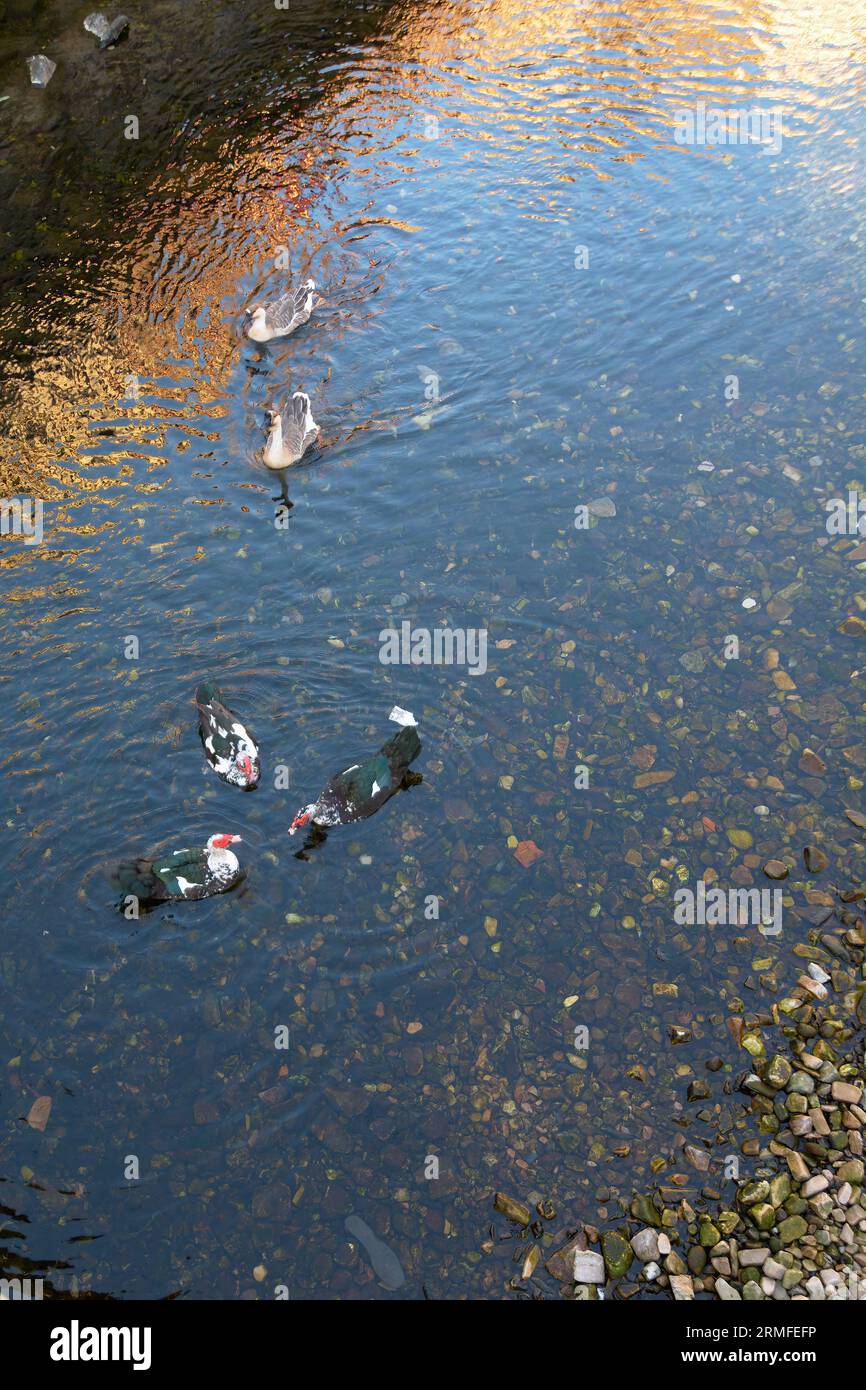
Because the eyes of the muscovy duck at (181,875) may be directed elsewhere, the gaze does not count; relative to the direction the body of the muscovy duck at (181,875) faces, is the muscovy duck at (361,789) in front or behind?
in front

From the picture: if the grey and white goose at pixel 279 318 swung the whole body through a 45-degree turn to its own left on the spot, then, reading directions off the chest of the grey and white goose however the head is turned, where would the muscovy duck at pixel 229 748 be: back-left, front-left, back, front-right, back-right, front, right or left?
front

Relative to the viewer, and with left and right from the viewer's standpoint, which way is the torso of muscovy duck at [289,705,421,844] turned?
facing the viewer and to the left of the viewer

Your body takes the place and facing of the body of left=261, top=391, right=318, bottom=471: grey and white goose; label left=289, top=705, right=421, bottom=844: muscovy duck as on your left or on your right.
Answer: on your left

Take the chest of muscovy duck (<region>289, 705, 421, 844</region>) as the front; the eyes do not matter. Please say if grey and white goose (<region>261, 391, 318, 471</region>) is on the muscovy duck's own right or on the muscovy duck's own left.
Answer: on the muscovy duck's own right

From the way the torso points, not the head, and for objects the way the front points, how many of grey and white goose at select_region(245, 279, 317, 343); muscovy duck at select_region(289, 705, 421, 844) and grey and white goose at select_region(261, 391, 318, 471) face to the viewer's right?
0

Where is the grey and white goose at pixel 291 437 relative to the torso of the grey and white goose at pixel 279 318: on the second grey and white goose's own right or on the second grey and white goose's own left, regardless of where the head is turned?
on the second grey and white goose's own left

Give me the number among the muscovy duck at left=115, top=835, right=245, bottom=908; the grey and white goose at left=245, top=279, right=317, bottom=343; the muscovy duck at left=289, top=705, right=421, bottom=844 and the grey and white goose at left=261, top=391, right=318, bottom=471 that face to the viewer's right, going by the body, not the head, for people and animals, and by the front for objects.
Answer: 1

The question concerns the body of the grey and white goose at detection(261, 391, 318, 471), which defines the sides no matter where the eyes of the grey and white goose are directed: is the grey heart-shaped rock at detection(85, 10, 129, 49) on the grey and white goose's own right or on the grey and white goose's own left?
on the grey and white goose's own right

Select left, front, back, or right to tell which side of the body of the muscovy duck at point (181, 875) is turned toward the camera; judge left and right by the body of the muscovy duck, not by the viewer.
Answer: right
